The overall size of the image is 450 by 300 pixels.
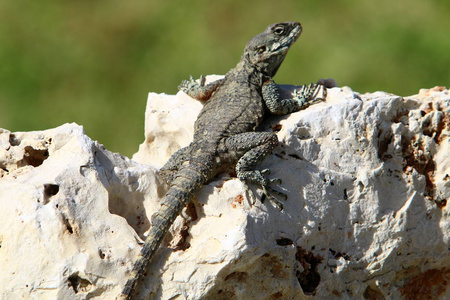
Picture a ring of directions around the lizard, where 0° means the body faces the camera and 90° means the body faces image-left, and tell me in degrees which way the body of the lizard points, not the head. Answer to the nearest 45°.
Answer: approximately 225°
